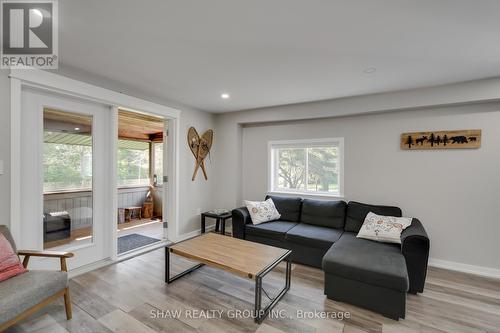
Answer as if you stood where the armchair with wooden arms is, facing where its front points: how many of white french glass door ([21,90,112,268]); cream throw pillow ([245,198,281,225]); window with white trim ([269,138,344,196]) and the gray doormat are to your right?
0

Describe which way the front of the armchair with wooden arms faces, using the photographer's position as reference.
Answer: facing the viewer and to the right of the viewer

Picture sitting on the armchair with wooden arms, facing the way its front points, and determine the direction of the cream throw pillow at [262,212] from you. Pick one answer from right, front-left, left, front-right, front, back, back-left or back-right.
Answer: front-left

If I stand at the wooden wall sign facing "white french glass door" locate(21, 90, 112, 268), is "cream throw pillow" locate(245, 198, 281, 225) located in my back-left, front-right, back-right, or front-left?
front-right

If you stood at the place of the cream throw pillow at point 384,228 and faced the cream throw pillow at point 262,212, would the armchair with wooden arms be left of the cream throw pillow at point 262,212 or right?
left

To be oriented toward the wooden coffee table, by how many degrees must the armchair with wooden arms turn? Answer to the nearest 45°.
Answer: approximately 45° to its left

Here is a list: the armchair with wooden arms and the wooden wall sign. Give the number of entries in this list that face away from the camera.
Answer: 0

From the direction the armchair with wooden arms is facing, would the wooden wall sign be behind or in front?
in front

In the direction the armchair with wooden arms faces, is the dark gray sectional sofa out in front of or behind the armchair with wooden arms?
in front

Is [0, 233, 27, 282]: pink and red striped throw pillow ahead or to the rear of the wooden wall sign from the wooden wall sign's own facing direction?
ahead

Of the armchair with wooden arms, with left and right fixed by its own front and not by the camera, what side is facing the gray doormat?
left

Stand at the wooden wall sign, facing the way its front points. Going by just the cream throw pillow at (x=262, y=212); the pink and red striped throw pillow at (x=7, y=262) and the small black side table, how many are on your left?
0

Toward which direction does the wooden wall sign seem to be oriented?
toward the camera

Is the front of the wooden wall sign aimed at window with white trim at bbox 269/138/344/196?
no
